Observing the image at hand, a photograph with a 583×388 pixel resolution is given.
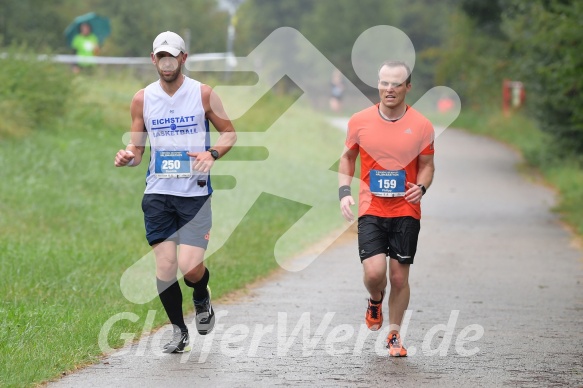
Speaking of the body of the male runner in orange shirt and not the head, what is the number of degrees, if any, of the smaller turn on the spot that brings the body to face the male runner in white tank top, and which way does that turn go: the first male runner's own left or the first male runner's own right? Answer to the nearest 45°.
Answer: approximately 90° to the first male runner's own right

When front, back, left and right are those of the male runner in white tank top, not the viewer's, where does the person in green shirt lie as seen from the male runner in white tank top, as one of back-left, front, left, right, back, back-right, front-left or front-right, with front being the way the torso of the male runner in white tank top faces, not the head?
back

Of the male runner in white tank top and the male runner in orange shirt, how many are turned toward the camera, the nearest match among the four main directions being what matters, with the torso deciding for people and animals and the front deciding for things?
2

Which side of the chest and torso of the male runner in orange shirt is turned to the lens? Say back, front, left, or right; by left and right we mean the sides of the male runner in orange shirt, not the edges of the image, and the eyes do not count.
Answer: front
